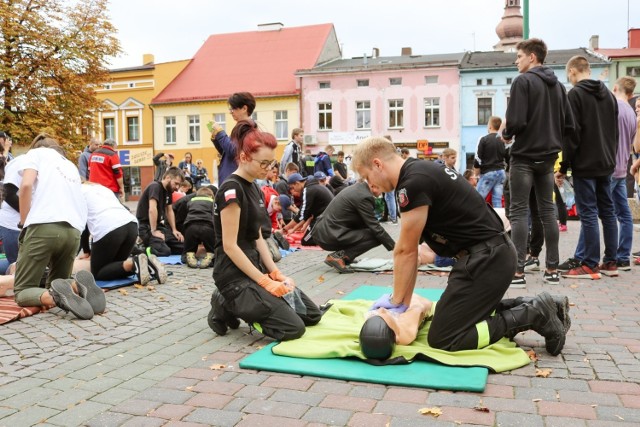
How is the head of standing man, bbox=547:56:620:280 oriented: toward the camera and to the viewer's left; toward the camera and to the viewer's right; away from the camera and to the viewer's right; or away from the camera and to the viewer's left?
away from the camera and to the viewer's left

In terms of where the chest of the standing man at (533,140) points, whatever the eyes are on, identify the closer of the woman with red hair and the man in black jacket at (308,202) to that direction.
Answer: the man in black jacket

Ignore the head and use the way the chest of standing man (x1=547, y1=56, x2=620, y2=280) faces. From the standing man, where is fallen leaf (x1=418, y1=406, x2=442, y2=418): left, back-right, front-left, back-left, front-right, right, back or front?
back-left

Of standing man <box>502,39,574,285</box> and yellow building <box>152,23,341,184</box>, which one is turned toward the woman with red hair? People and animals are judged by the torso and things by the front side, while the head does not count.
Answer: the yellow building

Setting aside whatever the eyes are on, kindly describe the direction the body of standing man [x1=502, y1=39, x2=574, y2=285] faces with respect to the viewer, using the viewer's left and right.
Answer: facing away from the viewer and to the left of the viewer

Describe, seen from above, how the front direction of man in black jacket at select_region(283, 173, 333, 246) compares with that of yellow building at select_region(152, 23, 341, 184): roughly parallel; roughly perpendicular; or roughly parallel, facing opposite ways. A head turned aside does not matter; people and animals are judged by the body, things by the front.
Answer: roughly perpendicular

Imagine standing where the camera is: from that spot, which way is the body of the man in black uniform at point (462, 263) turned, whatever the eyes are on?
to the viewer's left

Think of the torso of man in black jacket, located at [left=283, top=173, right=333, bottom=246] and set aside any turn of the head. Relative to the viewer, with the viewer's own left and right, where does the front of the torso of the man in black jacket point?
facing to the left of the viewer

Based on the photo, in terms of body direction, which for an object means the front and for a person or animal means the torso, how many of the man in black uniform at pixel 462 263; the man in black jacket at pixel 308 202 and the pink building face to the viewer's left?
2

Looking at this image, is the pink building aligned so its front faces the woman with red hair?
yes
